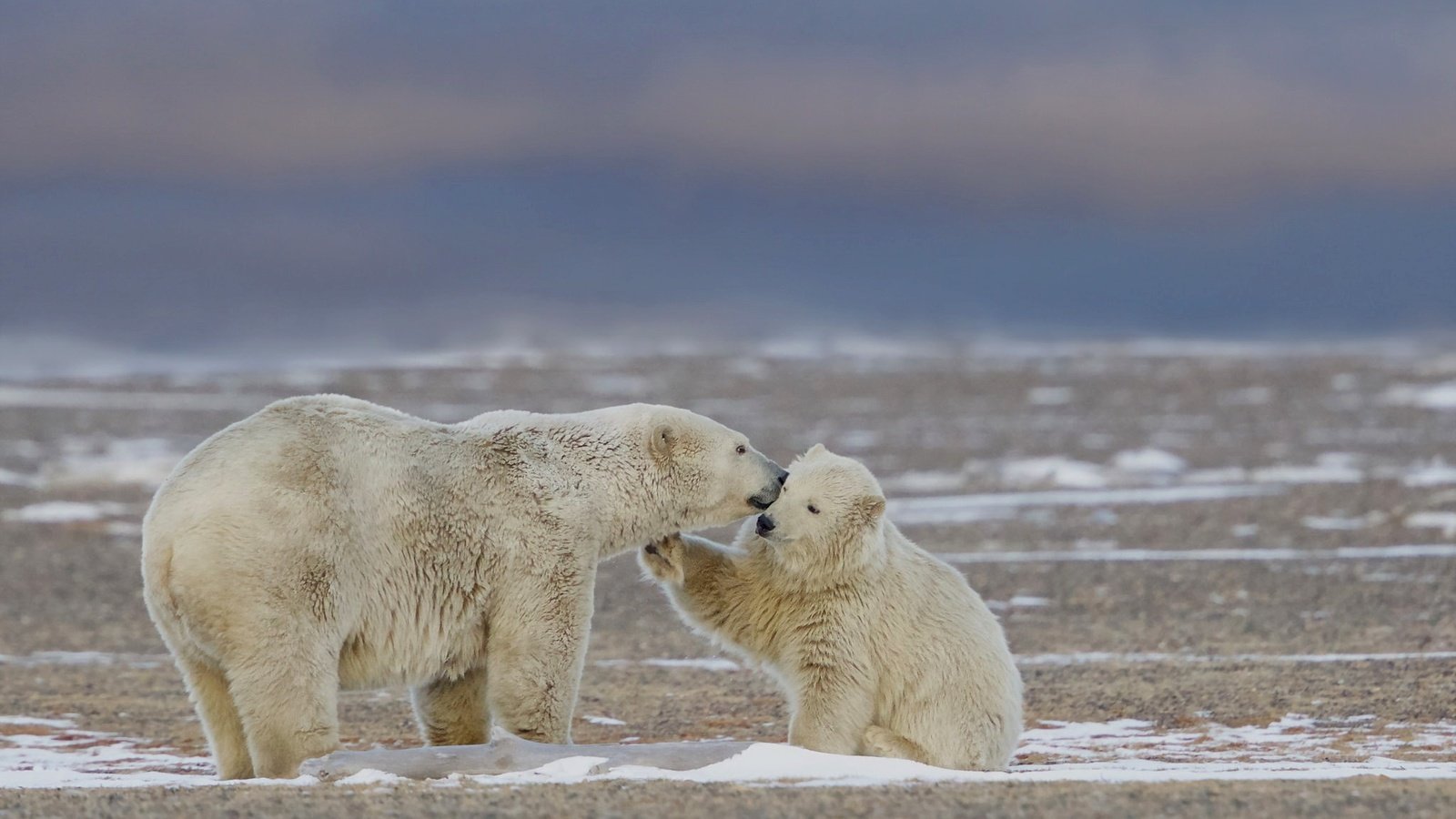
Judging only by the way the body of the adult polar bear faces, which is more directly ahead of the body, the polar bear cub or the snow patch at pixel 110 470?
the polar bear cub

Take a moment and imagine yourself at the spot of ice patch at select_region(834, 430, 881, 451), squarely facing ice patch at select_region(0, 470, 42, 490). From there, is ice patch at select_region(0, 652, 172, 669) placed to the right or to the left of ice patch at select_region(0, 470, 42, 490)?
left

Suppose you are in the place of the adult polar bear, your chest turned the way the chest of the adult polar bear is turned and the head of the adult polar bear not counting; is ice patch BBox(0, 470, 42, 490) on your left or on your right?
on your left

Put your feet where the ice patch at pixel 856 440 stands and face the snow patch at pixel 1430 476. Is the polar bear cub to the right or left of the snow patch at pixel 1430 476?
right

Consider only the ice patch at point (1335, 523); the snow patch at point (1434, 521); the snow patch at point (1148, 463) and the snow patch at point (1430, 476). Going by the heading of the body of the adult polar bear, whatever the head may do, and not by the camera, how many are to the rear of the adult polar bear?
0

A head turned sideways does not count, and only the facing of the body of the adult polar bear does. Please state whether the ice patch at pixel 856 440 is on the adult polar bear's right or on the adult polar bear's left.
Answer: on the adult polar bear's left

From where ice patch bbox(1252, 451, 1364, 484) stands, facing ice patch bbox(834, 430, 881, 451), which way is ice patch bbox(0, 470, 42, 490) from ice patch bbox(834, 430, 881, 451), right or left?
left

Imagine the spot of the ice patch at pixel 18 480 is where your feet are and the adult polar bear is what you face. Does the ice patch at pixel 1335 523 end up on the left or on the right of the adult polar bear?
left

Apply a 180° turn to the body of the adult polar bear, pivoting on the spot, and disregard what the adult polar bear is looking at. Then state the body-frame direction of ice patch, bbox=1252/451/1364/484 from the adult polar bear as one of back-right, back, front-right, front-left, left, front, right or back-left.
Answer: back-right

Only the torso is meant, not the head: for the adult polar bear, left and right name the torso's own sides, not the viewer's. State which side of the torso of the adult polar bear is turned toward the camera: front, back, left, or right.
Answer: right

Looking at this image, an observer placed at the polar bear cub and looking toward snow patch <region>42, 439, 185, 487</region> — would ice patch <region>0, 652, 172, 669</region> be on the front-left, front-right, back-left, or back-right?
front-left

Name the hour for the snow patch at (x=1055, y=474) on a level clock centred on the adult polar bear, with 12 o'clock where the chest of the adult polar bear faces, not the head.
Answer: The snow patch is roughly at 10 o'clock from the adult polar bear.

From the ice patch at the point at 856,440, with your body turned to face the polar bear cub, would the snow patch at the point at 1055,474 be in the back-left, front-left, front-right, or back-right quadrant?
front-left

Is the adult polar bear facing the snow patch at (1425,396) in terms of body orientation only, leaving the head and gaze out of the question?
no

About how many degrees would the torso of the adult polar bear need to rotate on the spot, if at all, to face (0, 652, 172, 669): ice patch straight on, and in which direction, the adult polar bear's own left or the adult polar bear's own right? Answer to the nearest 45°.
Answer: approximately 90° to the adult polar bear's own left

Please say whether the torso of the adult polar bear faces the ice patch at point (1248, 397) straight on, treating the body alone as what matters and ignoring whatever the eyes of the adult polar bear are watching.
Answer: no
